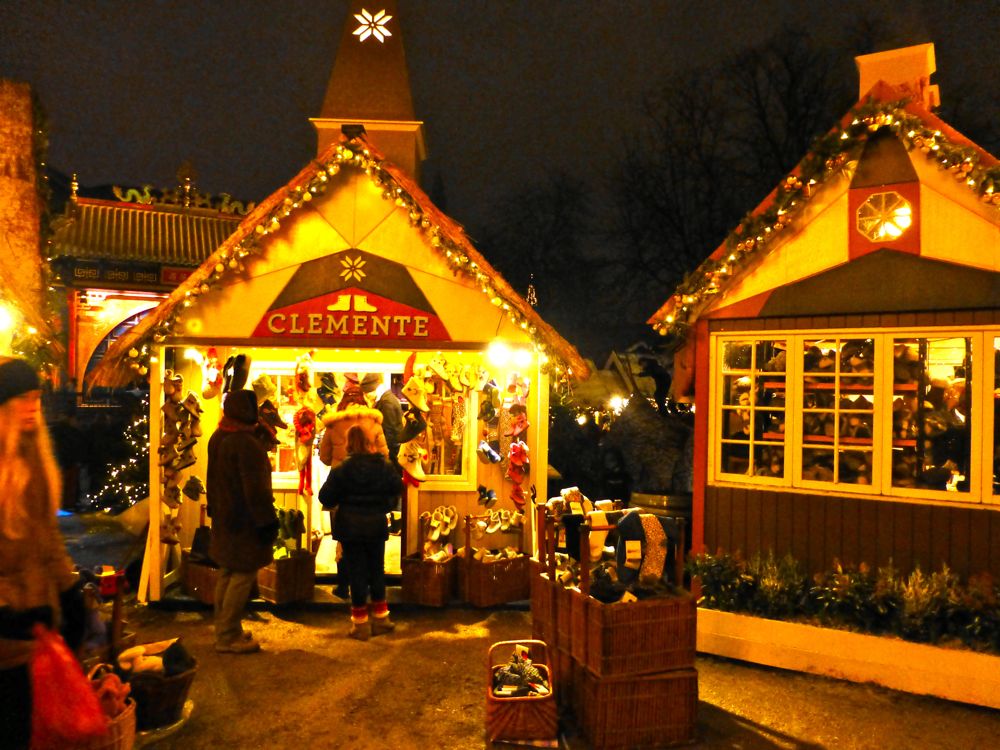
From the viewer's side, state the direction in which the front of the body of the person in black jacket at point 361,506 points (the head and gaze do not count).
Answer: away from the camera

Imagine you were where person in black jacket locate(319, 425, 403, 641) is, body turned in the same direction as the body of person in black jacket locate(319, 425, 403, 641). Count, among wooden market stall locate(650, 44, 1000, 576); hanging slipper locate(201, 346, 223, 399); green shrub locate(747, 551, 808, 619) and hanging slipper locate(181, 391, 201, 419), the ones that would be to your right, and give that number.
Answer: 2

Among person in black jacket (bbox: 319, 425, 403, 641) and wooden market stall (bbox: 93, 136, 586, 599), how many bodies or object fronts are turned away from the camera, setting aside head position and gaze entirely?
1

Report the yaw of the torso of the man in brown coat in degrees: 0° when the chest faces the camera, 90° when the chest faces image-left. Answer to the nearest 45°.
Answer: approximately 225°

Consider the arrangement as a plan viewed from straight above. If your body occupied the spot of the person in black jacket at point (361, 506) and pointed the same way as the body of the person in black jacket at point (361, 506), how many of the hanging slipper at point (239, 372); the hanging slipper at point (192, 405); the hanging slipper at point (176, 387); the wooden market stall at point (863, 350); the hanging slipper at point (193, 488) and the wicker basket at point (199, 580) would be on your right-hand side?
1

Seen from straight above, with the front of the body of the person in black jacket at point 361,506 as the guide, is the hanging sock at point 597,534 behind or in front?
behind

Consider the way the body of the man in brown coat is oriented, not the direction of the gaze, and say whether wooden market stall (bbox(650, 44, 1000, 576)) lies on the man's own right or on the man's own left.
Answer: on the man's own right

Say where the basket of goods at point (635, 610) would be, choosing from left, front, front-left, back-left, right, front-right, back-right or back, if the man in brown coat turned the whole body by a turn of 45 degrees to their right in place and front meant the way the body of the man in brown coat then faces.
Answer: front-right

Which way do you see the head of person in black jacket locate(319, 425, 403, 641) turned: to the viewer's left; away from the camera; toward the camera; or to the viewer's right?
away from the camera

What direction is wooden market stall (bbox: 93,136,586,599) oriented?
toward the camera

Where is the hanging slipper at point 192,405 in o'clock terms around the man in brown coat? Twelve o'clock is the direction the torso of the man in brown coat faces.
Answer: The hanging slipper is roughly at 10 o'clock from the man in brown coat.

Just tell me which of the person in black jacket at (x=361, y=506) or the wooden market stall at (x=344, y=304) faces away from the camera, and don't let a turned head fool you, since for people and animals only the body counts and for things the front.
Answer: the person in black jacket

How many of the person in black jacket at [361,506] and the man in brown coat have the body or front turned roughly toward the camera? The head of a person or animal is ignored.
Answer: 0
